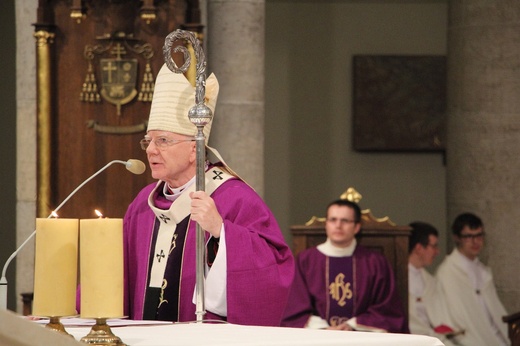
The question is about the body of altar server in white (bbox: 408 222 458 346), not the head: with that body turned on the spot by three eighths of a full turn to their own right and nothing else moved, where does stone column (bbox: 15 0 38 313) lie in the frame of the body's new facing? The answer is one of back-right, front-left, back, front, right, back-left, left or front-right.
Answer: front-left

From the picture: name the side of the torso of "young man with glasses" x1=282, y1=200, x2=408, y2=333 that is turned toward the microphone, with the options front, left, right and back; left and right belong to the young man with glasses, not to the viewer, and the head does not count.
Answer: front

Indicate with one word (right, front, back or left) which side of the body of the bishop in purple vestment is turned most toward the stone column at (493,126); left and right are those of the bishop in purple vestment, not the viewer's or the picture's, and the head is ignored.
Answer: back

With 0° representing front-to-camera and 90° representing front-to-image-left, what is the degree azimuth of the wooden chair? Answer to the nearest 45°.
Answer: approximately 0°

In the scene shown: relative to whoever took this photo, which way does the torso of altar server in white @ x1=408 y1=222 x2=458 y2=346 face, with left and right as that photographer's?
facing the viewer and to the right of the viewer

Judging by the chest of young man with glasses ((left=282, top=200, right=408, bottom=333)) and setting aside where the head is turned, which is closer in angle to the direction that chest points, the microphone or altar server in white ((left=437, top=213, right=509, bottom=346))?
the microphone

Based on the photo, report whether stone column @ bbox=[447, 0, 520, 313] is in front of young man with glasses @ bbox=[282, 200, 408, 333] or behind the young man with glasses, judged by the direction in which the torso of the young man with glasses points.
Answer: behind

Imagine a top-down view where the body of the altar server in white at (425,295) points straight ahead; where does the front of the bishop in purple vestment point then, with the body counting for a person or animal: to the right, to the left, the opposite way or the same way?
to the right

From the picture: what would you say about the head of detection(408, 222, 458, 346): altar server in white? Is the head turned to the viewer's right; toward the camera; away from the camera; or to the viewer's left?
to the viewer's right

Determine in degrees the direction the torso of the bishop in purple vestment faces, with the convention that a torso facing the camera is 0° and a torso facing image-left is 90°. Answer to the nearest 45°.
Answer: approximately 45°
